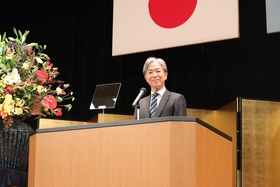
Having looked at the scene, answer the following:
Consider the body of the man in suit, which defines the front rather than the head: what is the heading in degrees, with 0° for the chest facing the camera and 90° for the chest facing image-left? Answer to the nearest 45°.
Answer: approximately 45°

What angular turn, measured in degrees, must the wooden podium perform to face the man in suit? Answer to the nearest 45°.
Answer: approximately 135° to its right

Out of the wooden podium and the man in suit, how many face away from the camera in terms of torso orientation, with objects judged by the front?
0

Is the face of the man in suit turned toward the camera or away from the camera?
toward the camera

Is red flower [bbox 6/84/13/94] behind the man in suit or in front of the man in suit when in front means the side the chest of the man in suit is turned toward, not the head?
in front

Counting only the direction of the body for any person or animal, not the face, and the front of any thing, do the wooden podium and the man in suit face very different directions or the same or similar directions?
same or similar directions

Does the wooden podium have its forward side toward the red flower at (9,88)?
no

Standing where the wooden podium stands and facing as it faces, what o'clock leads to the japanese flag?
The japanese flag is roughly at 5 o'clock from the wooden podium.

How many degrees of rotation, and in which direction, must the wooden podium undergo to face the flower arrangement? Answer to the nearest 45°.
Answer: approximately 45° to its right

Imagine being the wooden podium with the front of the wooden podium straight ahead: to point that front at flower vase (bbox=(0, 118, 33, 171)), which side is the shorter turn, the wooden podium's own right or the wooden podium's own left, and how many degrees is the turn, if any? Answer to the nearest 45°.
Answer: approximately 45° to the wooden podium's own right

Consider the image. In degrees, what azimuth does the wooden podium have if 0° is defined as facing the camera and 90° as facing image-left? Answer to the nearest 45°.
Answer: approximately 45°
